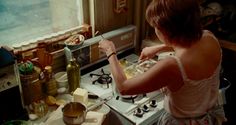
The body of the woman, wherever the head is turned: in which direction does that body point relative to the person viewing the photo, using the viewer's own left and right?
facing away from the viewer and to the left of the viewer

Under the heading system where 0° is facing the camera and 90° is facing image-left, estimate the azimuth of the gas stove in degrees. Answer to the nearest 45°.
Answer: approximately 315°

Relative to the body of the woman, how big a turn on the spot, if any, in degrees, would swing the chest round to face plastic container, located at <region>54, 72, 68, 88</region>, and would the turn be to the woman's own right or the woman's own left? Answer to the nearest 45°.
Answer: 0° — they already face it

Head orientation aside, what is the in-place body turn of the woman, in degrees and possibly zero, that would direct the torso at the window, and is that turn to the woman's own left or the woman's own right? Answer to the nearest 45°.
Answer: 0° — they already face it

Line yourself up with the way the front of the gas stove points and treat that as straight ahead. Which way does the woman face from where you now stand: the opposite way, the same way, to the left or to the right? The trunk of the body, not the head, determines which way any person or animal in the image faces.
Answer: the opposite way

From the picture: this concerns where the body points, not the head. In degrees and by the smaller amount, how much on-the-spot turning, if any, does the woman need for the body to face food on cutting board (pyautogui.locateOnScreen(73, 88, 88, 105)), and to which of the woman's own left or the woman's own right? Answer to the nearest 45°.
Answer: approximately 45° to the woman's own left

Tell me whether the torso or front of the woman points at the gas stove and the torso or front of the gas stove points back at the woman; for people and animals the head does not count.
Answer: yes

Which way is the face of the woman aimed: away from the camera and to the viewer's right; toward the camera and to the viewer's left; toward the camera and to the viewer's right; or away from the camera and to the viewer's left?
away from the camera and to the viewer's left
